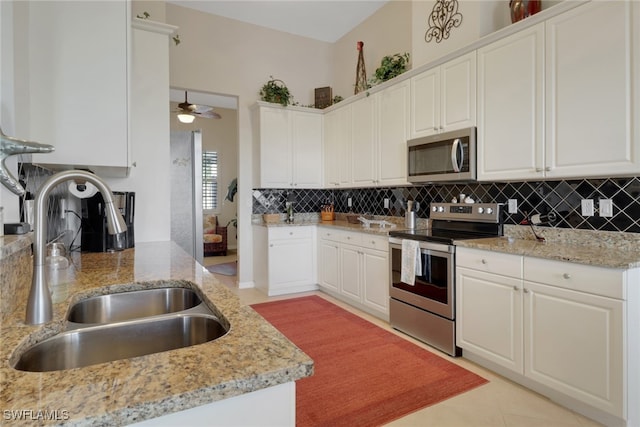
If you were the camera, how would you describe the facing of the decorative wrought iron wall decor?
facing the viewer and to the left of the viewer

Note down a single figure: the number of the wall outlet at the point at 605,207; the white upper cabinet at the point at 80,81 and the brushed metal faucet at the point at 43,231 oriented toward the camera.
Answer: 1

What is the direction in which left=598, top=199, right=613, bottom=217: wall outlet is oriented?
toward the camera

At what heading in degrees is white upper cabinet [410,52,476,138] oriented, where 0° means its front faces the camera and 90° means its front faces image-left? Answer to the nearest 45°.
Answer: approximately 45°

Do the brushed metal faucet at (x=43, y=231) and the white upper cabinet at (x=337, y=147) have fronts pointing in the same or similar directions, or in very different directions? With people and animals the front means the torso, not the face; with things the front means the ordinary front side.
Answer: very different directions

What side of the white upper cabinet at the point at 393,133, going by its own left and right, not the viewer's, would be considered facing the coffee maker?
front

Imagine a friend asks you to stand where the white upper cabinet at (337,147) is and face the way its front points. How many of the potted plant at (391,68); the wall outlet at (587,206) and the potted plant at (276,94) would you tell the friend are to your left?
2

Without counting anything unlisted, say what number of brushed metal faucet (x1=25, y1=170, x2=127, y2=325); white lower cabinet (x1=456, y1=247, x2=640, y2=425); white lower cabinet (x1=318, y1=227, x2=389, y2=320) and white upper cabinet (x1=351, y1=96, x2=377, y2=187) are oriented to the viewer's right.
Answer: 1

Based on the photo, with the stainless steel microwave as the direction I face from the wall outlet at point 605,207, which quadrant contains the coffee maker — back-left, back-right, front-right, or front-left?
front-left

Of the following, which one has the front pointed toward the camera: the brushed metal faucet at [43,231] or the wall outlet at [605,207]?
the wall outlet

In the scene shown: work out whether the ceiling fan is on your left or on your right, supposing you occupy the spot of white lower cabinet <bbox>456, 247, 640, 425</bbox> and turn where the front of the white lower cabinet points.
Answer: on your right

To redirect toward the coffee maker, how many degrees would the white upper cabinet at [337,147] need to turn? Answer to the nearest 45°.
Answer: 0° — it already faces it

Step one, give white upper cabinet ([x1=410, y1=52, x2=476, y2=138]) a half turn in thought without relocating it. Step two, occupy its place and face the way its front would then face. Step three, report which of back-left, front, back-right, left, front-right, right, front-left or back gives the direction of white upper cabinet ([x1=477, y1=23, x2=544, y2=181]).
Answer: right

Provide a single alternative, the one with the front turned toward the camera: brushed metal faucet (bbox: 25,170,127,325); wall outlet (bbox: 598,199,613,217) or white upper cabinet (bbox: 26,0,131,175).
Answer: the wall outlet

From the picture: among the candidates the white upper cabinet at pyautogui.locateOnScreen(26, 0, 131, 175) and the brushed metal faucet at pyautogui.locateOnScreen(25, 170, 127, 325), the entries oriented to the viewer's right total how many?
2
